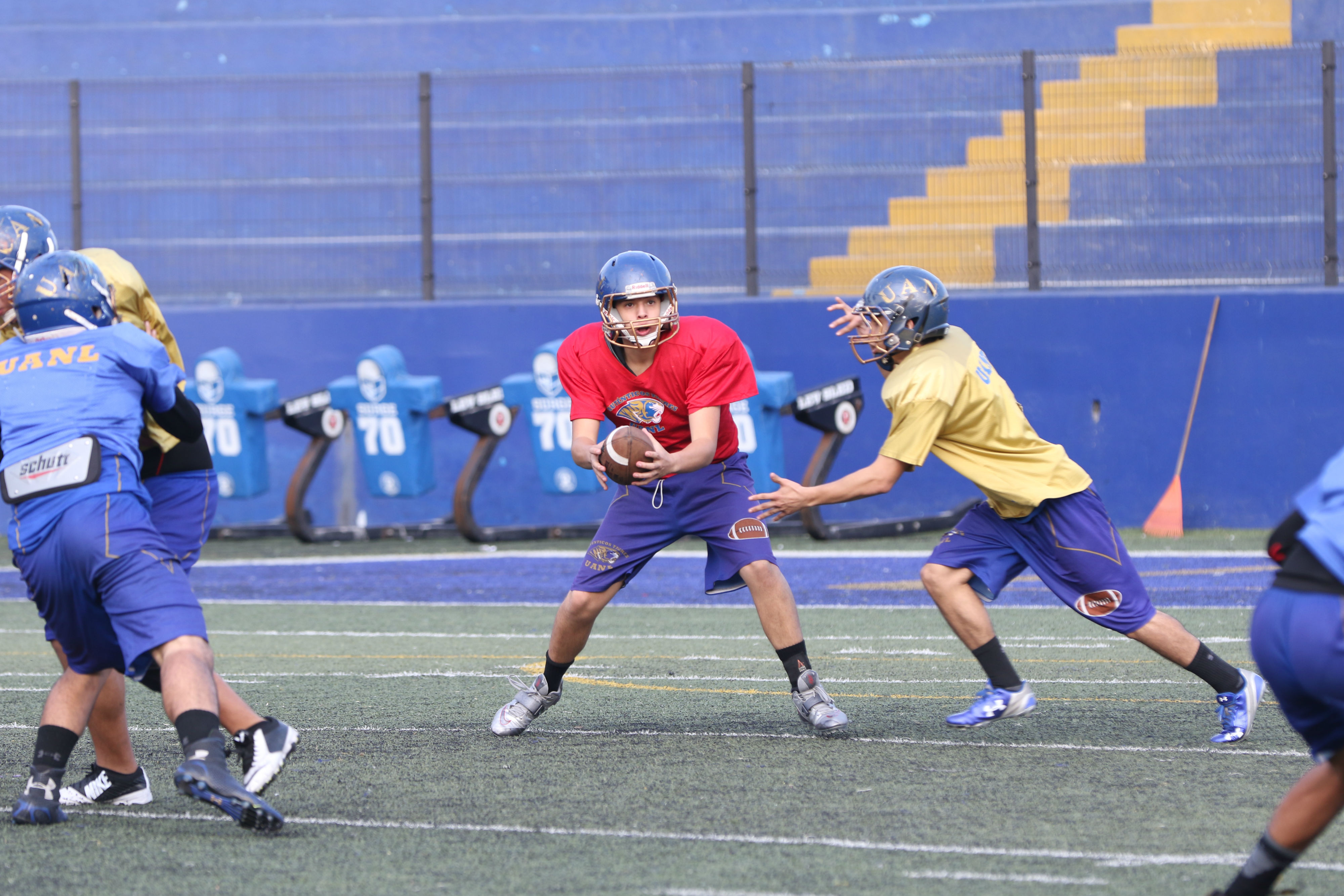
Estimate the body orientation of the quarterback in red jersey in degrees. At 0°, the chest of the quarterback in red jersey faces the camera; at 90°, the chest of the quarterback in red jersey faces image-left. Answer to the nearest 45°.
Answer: approximately 0°

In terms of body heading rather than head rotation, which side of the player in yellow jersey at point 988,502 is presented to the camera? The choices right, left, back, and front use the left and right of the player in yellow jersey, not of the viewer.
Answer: left

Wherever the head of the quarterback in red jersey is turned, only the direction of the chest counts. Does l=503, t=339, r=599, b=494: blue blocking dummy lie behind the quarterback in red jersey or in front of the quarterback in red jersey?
behind

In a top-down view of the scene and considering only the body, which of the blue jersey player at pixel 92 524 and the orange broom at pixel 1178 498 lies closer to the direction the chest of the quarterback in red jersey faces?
the blue jersey player

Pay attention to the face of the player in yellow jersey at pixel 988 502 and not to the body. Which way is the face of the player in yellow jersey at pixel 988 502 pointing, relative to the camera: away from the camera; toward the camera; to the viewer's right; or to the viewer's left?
to the viewer's left

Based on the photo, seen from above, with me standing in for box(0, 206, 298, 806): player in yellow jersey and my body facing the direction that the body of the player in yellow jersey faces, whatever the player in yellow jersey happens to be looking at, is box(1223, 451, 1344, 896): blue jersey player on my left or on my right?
on my left

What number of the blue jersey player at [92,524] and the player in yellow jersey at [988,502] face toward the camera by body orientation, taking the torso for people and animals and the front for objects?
0

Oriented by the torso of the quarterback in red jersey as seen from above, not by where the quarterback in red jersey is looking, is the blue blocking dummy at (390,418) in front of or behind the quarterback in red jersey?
behind

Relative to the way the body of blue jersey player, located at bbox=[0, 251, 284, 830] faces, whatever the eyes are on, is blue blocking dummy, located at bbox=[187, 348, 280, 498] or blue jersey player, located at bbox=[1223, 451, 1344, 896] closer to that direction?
the blue blocking dummy
